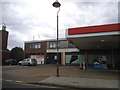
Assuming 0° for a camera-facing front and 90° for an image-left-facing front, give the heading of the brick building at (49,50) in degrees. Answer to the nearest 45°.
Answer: approximately 0°
